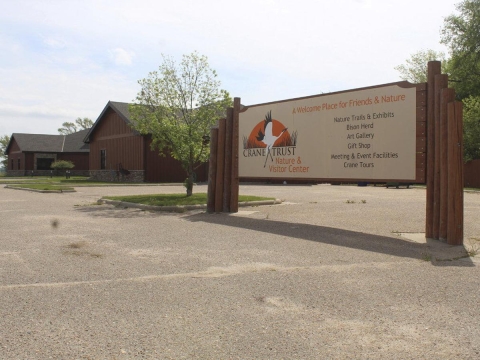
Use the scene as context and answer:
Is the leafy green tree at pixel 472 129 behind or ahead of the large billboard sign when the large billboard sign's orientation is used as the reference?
behind

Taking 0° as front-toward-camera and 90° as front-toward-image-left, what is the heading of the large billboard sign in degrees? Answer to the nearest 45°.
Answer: approximately 45°

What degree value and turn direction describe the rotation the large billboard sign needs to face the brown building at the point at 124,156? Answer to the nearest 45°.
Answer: approximately 90° to its right
